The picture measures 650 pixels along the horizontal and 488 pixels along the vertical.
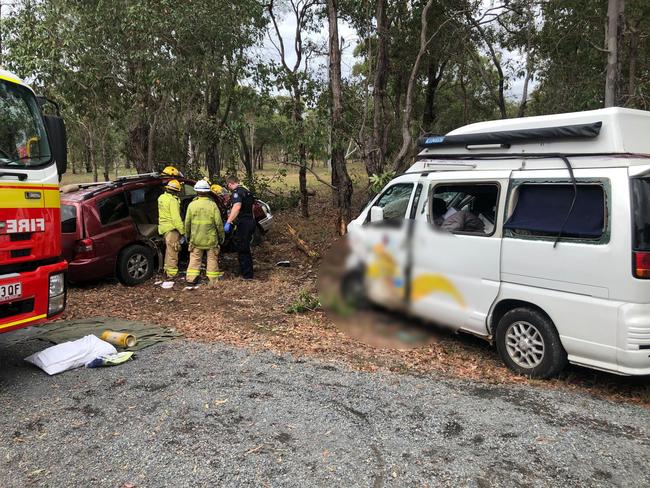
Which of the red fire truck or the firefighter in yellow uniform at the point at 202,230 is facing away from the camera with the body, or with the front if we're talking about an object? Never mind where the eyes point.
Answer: the firefighter in yellow uniform

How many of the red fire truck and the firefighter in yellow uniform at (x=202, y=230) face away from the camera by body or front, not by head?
1

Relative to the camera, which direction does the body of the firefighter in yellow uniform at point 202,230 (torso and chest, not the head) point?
away from the camera

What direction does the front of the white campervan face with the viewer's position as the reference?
facing away from the viewer and to the left of the viewer

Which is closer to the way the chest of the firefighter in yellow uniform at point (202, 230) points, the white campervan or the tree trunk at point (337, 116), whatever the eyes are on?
the tree trunk

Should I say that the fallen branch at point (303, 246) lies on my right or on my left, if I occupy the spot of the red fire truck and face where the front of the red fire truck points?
on my left

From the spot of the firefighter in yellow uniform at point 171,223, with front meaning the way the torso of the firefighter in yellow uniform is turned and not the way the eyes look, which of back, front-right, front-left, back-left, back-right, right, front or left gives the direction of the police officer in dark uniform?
front-right

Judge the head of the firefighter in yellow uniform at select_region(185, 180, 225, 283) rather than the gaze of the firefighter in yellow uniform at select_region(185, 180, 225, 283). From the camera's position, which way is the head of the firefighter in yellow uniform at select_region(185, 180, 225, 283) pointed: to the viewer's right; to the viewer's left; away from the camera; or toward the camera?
away from the camera

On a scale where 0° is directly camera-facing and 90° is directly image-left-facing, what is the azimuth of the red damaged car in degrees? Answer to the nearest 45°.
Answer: approximately 225°

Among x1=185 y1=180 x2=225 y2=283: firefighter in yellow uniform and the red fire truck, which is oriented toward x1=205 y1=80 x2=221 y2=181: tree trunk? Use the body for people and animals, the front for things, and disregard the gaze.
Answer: the firefighter in yellow uniform

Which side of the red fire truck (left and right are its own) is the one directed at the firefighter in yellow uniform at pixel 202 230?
left

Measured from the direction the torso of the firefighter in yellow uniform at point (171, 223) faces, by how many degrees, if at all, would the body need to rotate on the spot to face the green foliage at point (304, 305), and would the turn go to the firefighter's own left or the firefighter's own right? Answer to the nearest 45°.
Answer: approximately 90° to the firefighter's own right

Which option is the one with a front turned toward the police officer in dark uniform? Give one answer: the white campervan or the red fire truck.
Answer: the white campervan

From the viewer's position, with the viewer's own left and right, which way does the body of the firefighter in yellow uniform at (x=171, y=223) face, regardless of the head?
facing away from the viewer and to the right of the viewer
